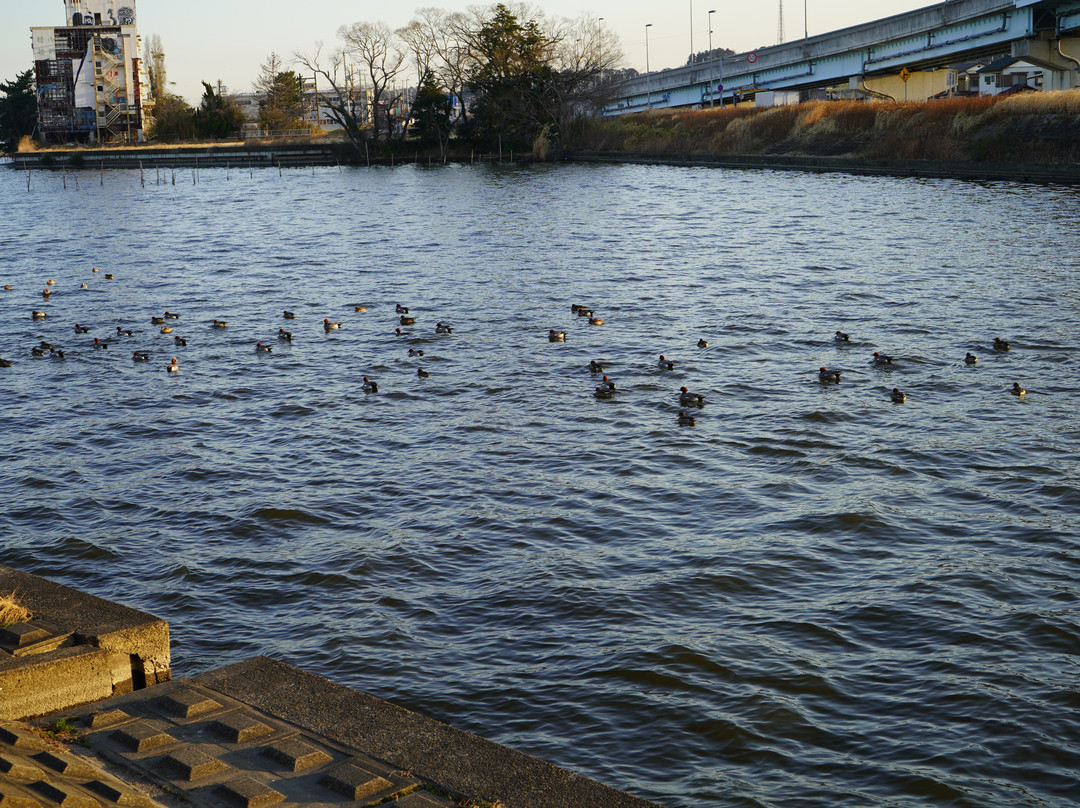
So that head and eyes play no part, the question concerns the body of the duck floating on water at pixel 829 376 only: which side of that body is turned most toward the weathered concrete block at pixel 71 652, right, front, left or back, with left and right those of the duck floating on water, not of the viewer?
left

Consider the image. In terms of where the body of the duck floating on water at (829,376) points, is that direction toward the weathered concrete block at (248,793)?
no

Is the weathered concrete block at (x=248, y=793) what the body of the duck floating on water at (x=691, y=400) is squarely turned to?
no

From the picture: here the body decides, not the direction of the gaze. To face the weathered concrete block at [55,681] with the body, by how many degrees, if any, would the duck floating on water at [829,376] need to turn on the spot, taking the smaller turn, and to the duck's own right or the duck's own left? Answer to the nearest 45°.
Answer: approximately 90° to the duck's own left

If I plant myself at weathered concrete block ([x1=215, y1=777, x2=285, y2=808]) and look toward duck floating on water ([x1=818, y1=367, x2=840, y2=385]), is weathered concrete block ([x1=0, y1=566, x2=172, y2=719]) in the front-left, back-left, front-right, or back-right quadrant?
front-left

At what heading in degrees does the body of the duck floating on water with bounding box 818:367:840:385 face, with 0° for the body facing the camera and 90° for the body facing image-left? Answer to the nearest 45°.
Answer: approximately 90°
